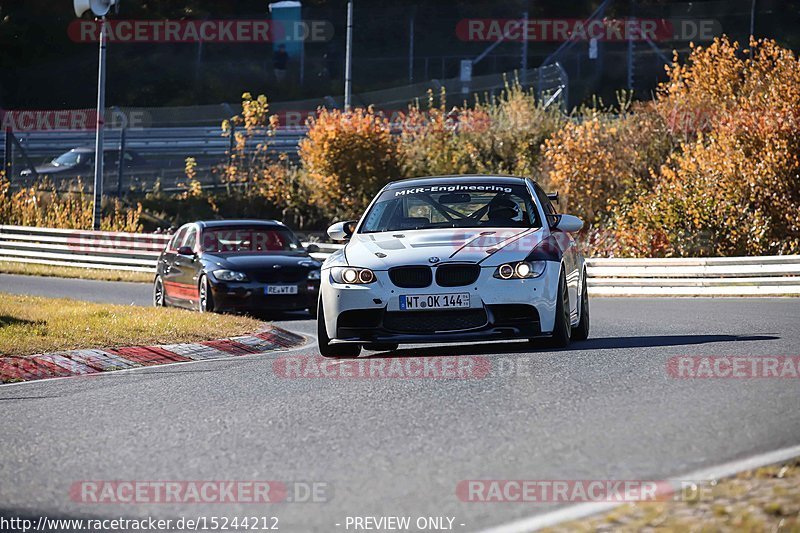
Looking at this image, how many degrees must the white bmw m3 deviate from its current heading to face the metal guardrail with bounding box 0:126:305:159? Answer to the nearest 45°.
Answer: approximately 180°

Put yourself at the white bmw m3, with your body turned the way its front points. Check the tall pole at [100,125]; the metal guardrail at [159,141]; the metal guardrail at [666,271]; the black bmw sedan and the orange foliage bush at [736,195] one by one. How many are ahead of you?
0

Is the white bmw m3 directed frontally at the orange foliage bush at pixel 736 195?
no

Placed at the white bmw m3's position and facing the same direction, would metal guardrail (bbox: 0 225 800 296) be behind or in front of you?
behind

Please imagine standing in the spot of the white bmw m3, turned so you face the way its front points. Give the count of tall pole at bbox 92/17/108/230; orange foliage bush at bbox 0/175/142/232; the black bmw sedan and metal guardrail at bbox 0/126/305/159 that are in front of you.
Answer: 0

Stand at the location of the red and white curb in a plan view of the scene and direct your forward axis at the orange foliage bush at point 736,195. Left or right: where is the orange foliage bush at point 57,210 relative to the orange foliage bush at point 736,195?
left

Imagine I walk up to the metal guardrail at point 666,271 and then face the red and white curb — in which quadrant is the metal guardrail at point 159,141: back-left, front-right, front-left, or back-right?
back-right

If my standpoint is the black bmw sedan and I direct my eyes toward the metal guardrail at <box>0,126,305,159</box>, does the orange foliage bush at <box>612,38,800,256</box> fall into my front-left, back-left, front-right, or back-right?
front-right

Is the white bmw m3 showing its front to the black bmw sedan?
no

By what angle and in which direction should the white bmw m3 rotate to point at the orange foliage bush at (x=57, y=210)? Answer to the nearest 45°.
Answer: approximately 135° to its right

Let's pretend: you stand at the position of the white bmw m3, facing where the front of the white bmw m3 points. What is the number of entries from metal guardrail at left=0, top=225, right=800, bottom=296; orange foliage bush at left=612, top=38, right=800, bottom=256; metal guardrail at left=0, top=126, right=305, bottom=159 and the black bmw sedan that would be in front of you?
0

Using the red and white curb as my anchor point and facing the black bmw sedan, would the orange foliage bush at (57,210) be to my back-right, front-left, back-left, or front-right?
front-left

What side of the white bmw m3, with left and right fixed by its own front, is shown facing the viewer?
front

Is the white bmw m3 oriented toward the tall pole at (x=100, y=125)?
no

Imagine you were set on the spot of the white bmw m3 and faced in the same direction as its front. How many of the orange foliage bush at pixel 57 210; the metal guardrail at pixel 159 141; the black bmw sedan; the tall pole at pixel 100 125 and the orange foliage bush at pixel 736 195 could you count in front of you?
0
